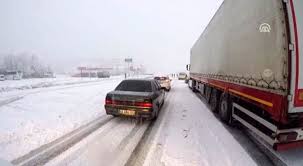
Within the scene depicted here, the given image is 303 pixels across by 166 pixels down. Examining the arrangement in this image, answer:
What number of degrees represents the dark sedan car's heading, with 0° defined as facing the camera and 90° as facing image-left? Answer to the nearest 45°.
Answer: approximately 180°
